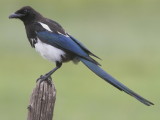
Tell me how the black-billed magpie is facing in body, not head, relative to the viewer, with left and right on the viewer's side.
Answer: facing to the left of the viewer
